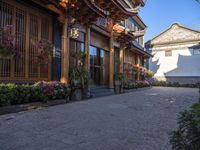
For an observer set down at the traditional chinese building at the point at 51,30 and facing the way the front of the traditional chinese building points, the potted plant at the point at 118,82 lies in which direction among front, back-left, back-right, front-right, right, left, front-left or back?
left

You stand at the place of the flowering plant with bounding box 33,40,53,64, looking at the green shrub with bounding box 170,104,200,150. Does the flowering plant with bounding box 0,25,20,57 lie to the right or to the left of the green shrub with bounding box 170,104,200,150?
right

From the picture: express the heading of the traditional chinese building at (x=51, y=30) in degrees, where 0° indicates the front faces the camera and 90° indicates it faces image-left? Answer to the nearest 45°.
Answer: approximately 315°

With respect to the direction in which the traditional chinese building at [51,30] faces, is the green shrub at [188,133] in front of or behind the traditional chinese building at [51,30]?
in front

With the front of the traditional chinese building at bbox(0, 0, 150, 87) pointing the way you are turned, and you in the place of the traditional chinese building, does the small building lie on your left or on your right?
on your left
